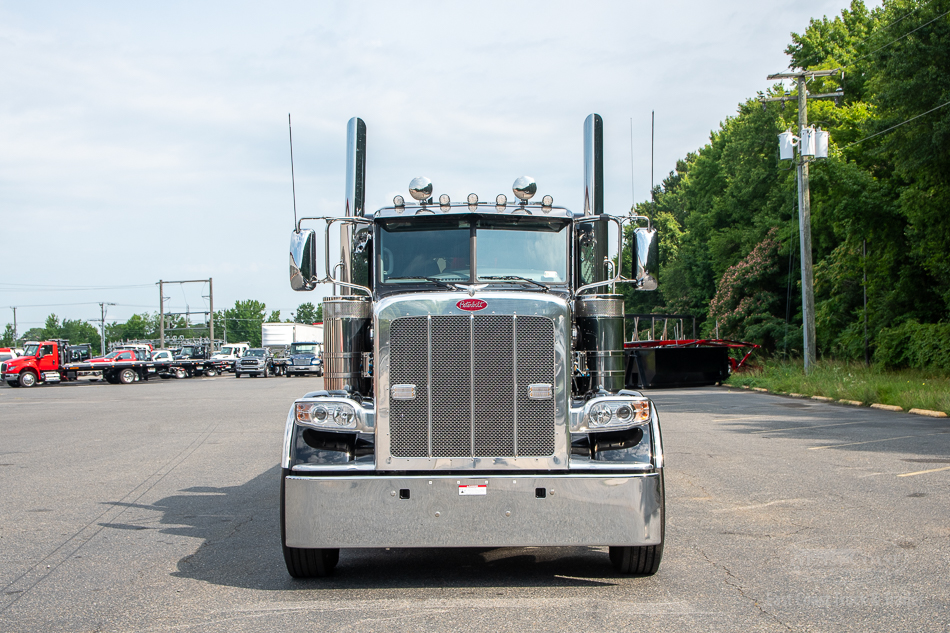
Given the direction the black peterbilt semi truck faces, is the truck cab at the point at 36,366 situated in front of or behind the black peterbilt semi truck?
behind

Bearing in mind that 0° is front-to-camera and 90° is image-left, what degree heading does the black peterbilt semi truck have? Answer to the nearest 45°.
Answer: approximately 0°

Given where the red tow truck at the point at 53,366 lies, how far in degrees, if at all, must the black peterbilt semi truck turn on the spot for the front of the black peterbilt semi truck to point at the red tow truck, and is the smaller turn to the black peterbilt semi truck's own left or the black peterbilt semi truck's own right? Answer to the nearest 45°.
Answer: approximately 135° to the black peterbilt semi truck's own right
